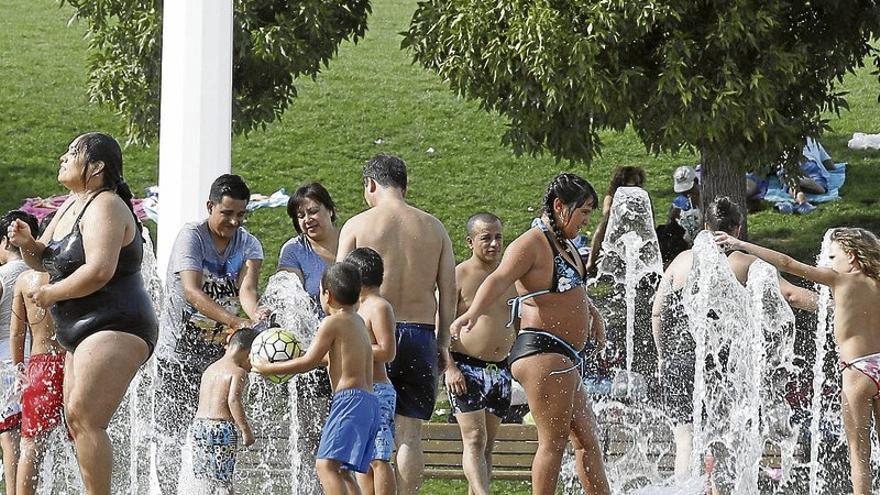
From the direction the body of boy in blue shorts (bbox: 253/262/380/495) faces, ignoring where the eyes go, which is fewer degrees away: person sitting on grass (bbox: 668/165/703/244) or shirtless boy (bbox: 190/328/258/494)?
the shirtless boy

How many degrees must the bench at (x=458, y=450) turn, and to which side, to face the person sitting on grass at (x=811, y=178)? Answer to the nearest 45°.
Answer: approximately 135° to its left

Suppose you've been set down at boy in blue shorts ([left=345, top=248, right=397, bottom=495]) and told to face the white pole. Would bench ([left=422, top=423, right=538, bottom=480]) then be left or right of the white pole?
right

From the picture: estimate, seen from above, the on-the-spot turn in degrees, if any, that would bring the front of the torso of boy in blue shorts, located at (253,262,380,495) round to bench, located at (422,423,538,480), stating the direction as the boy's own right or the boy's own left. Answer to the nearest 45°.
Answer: approximately 45° to the boy's own right

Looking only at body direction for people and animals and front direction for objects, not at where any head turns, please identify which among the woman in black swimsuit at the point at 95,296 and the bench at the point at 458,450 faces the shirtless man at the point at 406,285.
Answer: the bench

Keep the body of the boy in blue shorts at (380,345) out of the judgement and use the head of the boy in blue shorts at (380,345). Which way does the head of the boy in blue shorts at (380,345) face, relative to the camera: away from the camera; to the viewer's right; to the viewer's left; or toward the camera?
away from the camera

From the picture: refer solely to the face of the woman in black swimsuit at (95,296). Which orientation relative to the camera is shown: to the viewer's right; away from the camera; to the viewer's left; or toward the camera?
to the viewer's left

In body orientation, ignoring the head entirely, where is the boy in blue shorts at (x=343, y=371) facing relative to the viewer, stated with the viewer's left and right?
facing away from the viewer and to the left of the viewer

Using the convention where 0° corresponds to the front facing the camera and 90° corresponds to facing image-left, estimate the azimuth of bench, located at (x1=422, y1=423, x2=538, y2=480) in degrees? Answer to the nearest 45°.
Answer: approximately 0°

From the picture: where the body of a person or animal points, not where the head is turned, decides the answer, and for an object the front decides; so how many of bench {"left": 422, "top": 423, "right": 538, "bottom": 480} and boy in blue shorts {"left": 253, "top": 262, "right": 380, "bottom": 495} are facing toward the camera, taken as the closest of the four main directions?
1

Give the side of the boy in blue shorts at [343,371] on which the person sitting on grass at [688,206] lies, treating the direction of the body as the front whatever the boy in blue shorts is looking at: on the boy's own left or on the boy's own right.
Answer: on the boy's own right
